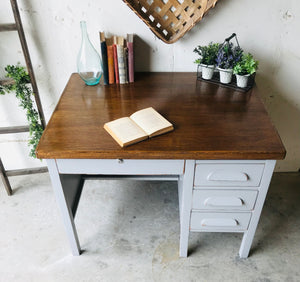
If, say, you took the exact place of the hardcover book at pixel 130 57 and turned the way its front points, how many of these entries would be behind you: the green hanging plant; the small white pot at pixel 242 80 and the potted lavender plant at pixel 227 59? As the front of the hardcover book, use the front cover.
1

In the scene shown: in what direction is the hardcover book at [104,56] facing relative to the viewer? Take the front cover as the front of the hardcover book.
to the viewer's right

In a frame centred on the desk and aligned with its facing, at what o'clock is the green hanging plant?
The green hanging plant is roughly at 4 o'clock from the desk.
